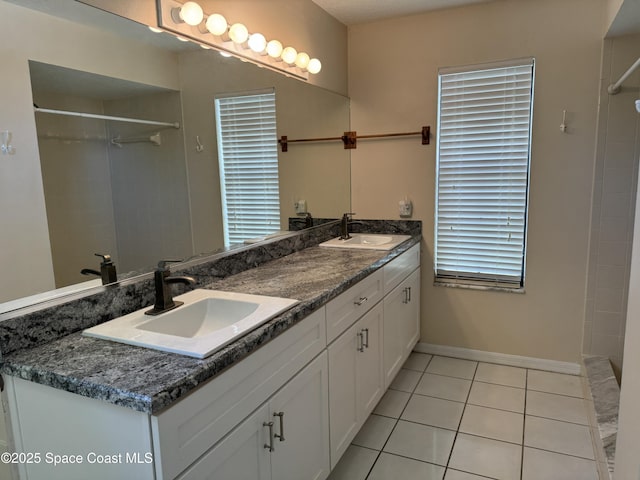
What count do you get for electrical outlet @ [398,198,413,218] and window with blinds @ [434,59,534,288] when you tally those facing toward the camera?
2

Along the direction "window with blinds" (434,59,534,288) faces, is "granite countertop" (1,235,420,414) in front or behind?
in front

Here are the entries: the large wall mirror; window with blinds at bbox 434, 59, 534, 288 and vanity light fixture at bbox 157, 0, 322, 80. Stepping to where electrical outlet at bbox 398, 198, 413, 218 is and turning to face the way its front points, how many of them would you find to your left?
1

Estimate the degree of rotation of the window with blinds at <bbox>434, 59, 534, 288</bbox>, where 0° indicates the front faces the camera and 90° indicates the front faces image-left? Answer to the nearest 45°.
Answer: approximately 0°

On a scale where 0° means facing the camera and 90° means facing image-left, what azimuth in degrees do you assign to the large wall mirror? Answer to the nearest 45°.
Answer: approximately 315°

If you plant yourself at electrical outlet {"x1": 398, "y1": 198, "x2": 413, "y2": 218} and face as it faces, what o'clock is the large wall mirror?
The large wall mirror is roughly at 1 o'clock from the electrical outlet.

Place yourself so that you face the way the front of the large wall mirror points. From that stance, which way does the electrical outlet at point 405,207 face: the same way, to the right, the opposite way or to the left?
to the right

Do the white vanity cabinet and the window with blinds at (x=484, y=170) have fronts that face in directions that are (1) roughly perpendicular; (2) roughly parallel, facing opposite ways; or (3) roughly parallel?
roughly perpendicular

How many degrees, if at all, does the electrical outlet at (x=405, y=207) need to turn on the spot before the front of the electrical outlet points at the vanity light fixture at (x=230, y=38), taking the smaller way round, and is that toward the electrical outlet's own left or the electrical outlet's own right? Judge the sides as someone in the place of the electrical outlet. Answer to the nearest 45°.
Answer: approximately 45° to the electrical outlet's own right

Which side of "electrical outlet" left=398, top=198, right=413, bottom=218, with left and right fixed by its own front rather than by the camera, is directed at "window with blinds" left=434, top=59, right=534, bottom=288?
left
